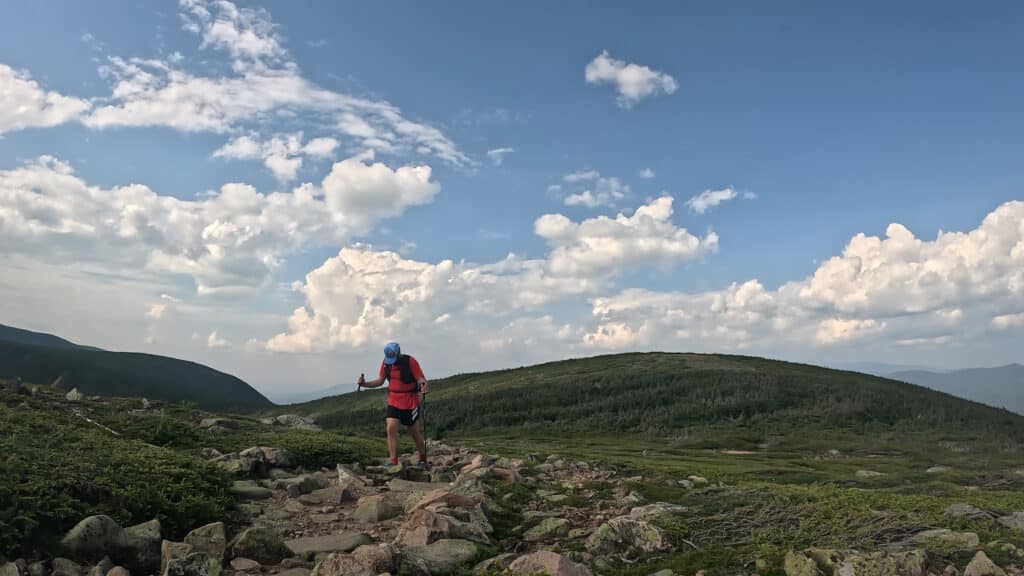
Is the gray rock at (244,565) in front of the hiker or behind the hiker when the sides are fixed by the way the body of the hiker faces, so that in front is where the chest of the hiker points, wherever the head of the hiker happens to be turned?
in front

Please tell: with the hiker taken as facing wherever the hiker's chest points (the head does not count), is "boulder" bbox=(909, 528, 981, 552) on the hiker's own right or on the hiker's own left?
on the hiker's own left

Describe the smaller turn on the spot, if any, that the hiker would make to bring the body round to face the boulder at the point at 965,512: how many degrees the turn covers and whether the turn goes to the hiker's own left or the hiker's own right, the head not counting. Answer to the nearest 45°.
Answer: approximately 90° to the hiker's own left

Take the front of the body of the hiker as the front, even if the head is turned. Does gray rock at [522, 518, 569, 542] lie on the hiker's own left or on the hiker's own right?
on the hiker's own left

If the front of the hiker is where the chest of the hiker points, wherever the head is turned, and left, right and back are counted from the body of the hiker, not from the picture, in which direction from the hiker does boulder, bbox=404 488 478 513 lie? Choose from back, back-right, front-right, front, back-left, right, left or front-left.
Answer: front-left

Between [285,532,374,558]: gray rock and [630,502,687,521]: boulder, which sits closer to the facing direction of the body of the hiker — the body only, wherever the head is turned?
the gray rock

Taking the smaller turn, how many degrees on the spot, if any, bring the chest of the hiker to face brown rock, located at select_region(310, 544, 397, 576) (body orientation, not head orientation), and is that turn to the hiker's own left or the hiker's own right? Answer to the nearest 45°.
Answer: approximately 45° to the hiker's own left

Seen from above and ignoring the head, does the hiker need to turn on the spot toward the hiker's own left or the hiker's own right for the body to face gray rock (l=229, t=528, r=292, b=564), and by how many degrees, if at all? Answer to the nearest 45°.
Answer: approximately 45° to the hiker's own left

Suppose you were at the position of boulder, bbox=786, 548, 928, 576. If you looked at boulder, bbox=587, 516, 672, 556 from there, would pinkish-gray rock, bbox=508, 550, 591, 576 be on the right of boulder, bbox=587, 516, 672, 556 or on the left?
left

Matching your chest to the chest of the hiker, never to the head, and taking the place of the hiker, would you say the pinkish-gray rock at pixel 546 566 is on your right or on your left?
on your left

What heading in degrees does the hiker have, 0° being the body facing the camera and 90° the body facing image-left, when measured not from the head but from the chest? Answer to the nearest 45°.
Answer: approximately 45°

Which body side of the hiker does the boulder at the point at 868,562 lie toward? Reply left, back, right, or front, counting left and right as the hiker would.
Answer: left

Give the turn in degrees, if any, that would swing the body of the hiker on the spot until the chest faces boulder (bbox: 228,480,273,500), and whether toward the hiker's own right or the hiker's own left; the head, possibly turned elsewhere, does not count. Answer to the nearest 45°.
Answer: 0° — they already face it
